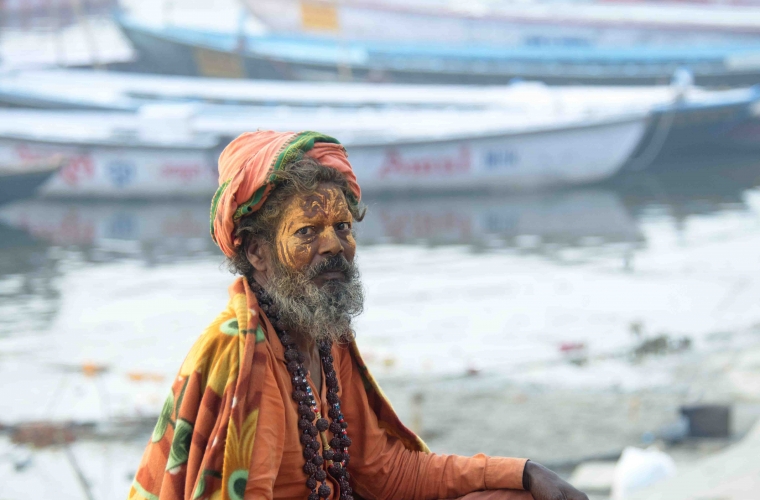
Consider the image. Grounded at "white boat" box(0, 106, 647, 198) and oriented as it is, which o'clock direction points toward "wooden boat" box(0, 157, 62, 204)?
The wooden boat is roughly at 6 o'clock from the white boat.

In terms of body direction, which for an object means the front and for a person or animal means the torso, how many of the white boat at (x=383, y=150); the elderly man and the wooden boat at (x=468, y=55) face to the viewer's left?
1

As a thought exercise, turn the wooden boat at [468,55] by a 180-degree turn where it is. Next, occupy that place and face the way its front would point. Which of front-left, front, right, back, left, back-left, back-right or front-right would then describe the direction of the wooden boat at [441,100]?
right

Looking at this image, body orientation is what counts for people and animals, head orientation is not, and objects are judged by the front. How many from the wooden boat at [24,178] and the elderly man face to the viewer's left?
0

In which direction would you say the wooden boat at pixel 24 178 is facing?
to the viewer's right

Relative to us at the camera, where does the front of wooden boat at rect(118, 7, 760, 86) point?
facing to the left of the viewer

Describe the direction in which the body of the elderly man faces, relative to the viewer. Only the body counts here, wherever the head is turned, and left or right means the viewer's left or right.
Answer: facing the viewer and to the right of the viewer

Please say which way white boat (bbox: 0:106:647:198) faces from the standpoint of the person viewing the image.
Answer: facing to the right of the viewer

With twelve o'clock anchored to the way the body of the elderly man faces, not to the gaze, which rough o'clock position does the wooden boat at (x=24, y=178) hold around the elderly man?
The wooden boat is roughly at 7 o'clock from the elderly man.

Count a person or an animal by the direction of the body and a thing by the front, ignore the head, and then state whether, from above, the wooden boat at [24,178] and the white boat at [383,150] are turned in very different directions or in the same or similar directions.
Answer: same or similar directions

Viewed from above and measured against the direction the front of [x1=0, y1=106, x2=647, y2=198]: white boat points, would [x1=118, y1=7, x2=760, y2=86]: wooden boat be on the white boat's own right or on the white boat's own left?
on the white boat's own left
